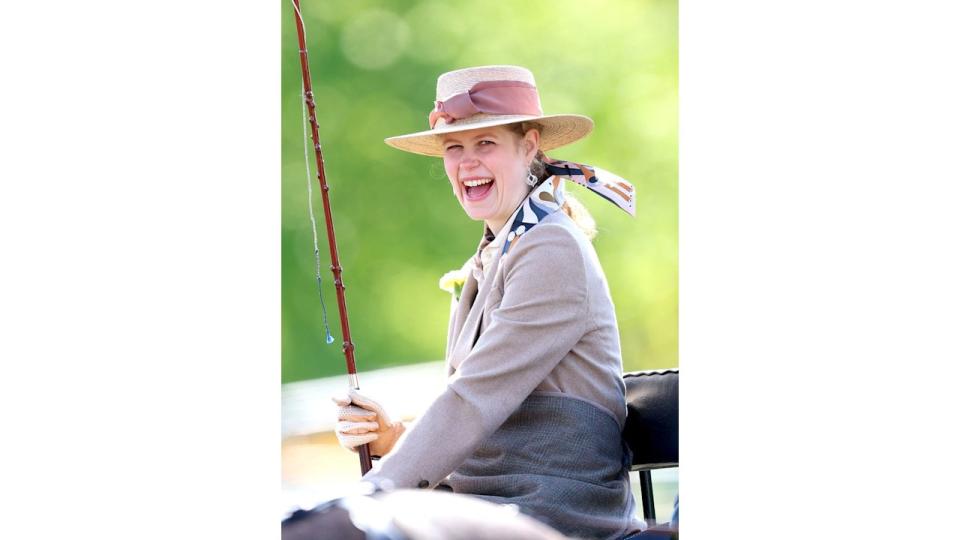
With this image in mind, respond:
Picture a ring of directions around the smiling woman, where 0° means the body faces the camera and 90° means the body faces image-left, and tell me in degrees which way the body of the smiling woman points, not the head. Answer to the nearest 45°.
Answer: approximately 90°
